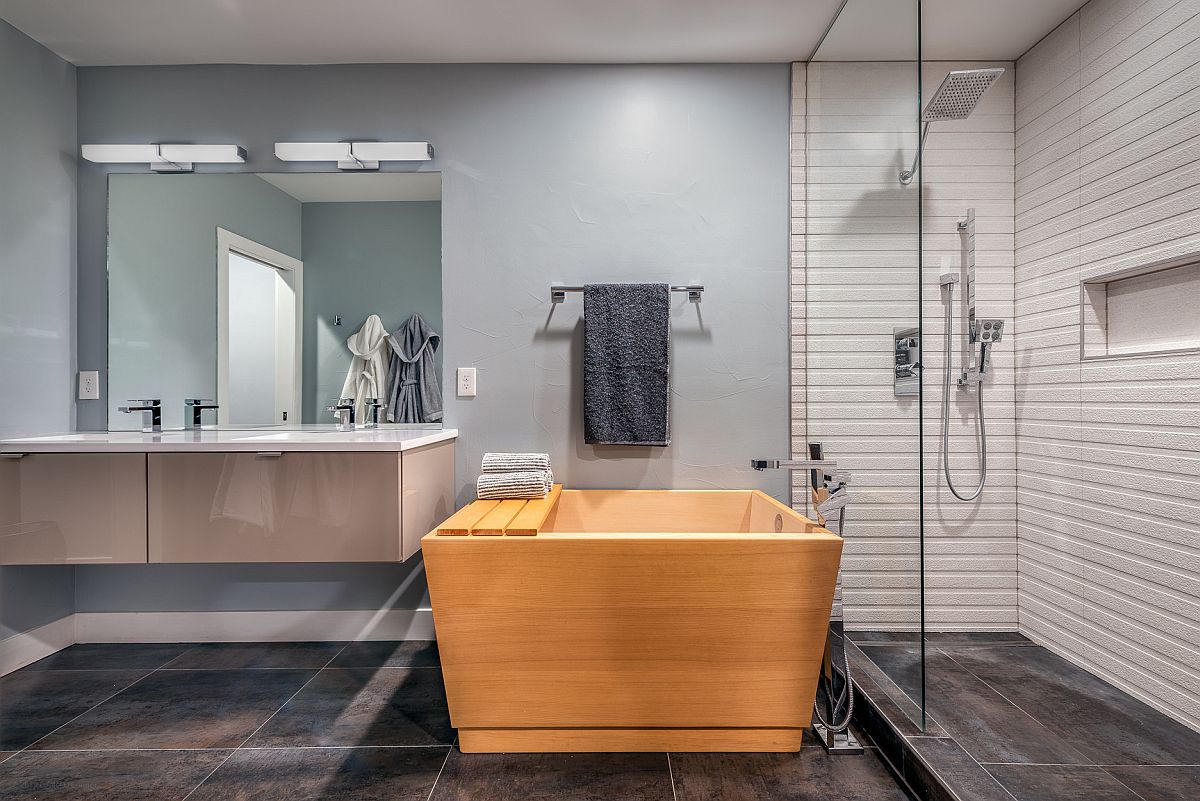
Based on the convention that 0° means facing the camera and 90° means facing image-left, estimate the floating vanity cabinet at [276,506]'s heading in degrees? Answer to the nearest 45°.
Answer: approximately 0°

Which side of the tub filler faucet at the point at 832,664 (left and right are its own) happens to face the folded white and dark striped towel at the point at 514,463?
front

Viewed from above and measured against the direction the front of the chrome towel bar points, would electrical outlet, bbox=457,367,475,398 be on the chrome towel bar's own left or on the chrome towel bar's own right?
on the chrome towel bar's own right

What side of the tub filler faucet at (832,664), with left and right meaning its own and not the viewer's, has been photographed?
left

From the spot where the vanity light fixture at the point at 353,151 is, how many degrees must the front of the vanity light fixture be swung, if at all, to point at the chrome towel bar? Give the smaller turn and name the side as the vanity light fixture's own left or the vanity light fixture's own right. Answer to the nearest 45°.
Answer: approximately 90° to the vanity light fixture's own left

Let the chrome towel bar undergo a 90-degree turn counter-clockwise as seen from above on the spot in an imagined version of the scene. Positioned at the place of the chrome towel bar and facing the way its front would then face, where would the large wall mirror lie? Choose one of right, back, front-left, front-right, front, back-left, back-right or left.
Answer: back

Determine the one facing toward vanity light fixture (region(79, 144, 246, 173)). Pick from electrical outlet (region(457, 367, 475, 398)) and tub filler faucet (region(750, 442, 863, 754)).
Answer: the tub filler faucet

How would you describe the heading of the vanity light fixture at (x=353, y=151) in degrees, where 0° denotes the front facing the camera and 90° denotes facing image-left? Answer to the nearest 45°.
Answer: approximately 0°
